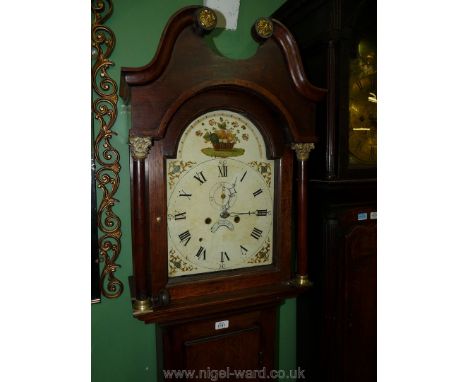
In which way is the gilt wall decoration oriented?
toward the camera
